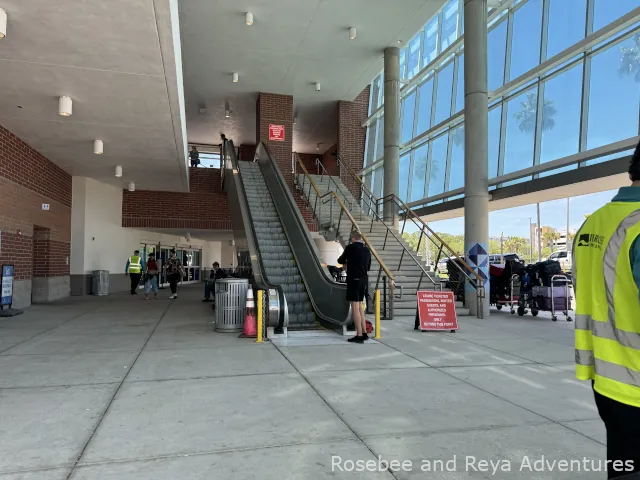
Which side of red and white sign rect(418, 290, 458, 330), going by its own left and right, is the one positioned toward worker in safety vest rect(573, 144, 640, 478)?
front

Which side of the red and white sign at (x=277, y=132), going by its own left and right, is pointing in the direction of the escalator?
front

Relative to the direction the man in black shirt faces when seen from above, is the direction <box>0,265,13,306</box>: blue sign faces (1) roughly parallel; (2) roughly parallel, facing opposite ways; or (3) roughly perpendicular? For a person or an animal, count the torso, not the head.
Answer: roughly parallel, facing opposite ways

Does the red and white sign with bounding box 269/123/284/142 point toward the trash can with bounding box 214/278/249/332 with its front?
yes

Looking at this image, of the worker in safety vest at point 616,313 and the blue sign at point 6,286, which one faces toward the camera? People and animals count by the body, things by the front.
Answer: the blue sign

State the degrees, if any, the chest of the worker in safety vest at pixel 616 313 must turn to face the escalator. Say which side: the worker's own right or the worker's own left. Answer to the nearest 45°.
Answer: approximately 90° to the worker's own left

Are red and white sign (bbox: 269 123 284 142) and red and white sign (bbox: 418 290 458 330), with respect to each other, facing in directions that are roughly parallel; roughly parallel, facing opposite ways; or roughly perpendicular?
roughly parallel

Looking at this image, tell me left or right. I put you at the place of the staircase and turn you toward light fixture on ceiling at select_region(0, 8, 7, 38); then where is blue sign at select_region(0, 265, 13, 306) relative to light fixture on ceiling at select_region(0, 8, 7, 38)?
right

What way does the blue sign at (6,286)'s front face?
toward the camera

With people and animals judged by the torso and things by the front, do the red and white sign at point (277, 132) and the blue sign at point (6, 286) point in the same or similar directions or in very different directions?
same or similar directions

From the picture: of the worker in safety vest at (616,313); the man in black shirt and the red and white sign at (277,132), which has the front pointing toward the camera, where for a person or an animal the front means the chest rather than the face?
the red and white sign

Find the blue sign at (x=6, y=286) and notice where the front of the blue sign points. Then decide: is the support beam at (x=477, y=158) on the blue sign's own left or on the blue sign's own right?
on the blue sign's own left

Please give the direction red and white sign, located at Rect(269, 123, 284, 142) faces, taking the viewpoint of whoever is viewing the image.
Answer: facing the viewer
